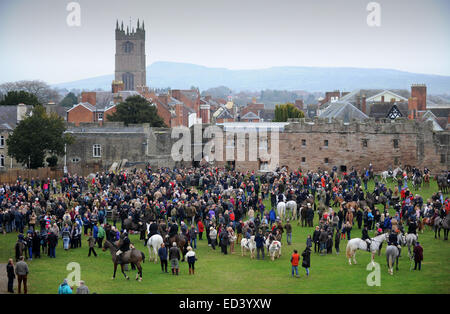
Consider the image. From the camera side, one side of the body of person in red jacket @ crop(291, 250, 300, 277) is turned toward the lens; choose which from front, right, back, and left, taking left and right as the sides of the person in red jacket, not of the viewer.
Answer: back

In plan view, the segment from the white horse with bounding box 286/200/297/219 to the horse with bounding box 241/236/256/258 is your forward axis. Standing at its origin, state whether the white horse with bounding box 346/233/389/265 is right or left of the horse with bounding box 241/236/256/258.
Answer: left

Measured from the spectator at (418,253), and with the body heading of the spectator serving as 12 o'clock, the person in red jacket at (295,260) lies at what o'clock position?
The person in red jacket is roughly at 8 o'clock from the spectator.

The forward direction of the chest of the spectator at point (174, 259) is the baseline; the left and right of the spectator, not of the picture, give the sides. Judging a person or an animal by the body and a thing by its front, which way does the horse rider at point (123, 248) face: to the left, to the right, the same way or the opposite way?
to the left

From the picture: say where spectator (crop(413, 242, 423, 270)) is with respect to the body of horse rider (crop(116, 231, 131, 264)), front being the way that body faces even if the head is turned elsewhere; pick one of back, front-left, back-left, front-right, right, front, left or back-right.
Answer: back

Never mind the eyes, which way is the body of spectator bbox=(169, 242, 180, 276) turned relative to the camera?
away from the camera

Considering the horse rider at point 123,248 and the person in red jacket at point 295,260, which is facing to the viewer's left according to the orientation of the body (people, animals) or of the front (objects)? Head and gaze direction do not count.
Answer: the horse rider
